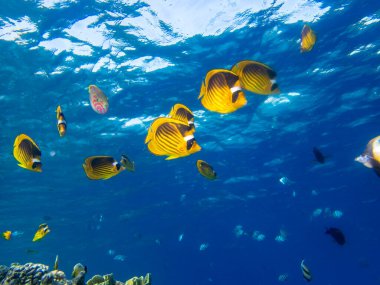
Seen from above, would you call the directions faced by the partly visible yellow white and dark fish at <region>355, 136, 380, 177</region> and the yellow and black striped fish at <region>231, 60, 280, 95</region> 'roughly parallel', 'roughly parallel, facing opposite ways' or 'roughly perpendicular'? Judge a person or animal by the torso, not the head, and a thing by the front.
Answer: roughly parallel, facing opposite ways

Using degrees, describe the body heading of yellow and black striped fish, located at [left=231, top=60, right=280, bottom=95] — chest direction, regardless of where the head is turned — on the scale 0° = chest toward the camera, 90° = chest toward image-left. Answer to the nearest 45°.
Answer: approximately 270°

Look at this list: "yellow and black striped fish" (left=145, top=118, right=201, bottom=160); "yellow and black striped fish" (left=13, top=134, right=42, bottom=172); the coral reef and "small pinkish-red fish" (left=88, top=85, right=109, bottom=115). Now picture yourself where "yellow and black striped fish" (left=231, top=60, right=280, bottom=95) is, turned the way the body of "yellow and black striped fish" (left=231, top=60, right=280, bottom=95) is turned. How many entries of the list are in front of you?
0

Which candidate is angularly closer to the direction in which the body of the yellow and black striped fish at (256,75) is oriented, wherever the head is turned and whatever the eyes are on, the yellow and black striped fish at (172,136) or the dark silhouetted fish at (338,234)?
the dark silhouetted fish

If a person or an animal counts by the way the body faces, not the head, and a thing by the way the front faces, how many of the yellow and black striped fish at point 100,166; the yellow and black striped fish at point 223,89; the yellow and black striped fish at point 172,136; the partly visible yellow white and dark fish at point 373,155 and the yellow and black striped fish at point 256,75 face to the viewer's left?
1

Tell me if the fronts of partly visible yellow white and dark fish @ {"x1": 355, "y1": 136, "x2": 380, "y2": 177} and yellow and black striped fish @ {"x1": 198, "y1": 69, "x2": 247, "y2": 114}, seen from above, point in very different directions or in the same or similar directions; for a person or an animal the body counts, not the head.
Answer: very different directions

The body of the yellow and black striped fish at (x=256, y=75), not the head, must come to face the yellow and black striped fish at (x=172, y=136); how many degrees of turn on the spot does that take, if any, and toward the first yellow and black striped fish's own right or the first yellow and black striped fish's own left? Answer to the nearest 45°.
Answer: approximately 135° to the first yellow and black striped fish's own right

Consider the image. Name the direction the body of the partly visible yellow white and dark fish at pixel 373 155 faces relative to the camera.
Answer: to the viewer's left

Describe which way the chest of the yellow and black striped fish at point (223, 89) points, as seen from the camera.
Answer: to the viewer's right

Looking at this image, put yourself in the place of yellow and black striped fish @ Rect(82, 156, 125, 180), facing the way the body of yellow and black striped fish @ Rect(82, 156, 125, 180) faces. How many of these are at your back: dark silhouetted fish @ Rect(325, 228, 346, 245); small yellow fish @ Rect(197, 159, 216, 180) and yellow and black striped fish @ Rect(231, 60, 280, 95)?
0

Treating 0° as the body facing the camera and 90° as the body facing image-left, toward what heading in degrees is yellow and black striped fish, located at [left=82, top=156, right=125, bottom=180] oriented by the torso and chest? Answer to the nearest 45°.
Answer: approximately 270°

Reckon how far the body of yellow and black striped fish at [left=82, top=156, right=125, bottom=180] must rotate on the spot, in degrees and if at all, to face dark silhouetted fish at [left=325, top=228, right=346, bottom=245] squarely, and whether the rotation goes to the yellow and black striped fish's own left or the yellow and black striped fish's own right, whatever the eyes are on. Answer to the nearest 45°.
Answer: approximately 45° to the yellow and black striped fish's own left

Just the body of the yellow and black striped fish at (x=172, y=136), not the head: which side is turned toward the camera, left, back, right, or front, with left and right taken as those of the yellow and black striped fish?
right
